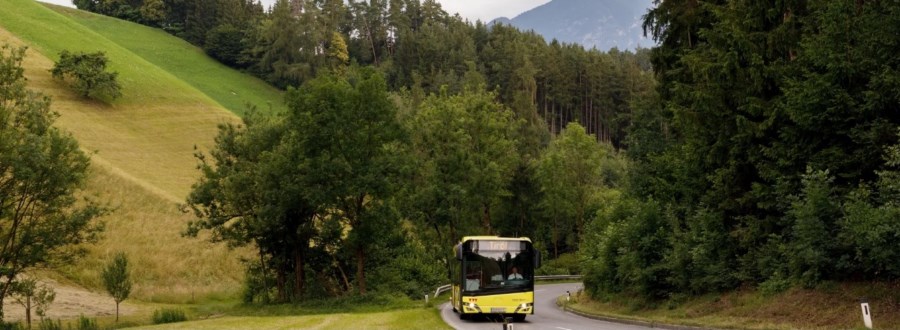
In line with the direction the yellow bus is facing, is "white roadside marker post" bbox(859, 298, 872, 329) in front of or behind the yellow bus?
in front

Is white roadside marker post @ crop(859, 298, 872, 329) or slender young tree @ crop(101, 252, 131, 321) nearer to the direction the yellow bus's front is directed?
the white roadside marker post

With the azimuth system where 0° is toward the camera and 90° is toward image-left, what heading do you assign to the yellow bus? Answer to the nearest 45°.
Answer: approximately 0°

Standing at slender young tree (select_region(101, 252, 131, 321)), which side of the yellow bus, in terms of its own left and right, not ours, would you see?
right

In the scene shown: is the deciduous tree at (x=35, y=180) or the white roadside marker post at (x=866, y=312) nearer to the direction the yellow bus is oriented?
the white roadside marker post

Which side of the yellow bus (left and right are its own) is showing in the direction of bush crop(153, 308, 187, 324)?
right

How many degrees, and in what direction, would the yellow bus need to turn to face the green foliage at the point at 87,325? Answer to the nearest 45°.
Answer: approximately 90° to its right
